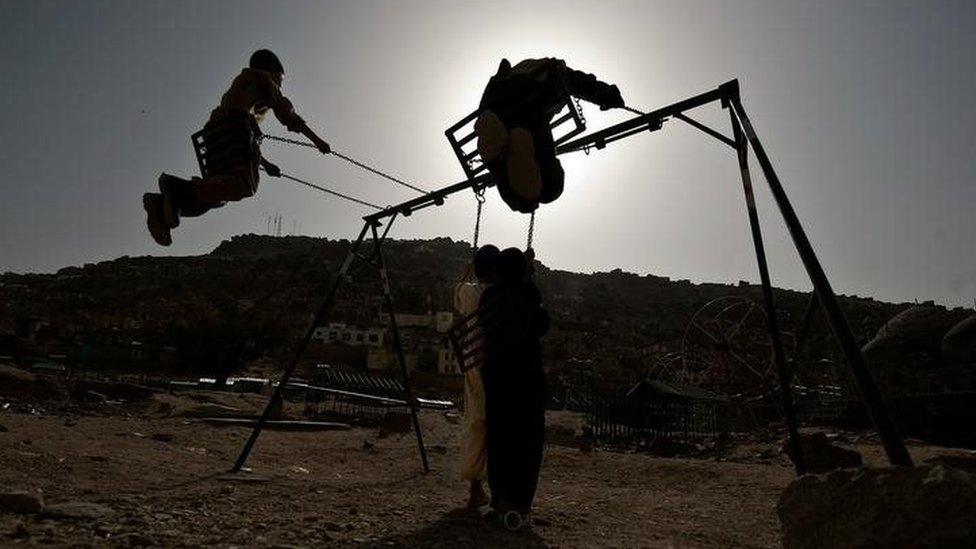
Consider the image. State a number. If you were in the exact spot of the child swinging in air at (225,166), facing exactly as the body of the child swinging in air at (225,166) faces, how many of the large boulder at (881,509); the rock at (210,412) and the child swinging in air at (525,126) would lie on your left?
1
